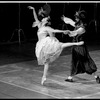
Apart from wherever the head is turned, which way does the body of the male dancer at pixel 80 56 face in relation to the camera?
to the viewer's left
